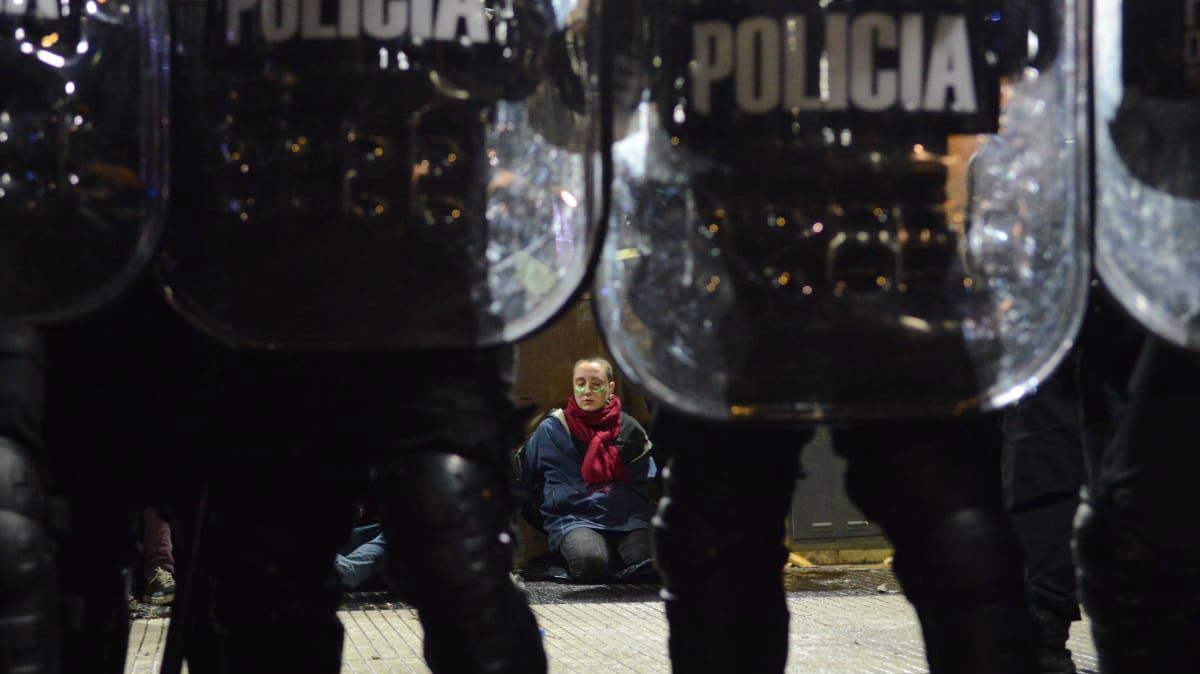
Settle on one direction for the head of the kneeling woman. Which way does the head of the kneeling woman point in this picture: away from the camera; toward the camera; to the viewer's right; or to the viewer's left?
toward the camera

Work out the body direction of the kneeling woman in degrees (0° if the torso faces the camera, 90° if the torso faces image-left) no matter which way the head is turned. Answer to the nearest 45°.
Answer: approximately 0°
